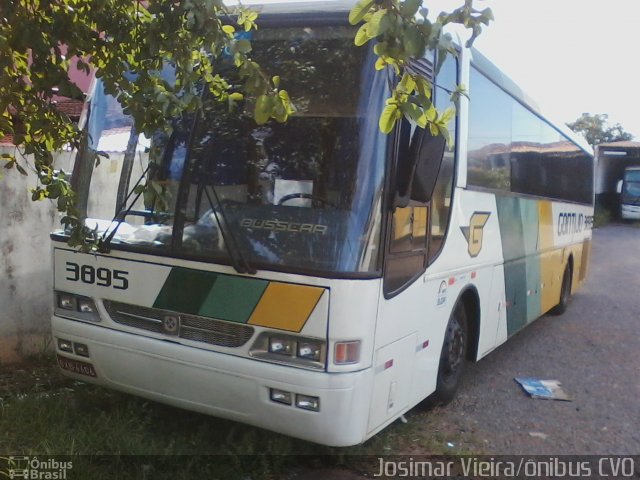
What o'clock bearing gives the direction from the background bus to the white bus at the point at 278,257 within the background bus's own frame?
The white bus is roughly at 12 o'clock from the background bus.

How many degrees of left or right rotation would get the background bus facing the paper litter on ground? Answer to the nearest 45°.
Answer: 0° — it already faces it

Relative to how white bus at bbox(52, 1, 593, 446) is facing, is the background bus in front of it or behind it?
behind

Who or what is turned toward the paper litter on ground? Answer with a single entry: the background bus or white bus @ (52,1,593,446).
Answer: the background bus

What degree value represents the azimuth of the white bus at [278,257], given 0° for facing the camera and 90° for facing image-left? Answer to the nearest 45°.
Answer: approximately 45°

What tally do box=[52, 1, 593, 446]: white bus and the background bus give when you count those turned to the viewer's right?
0
